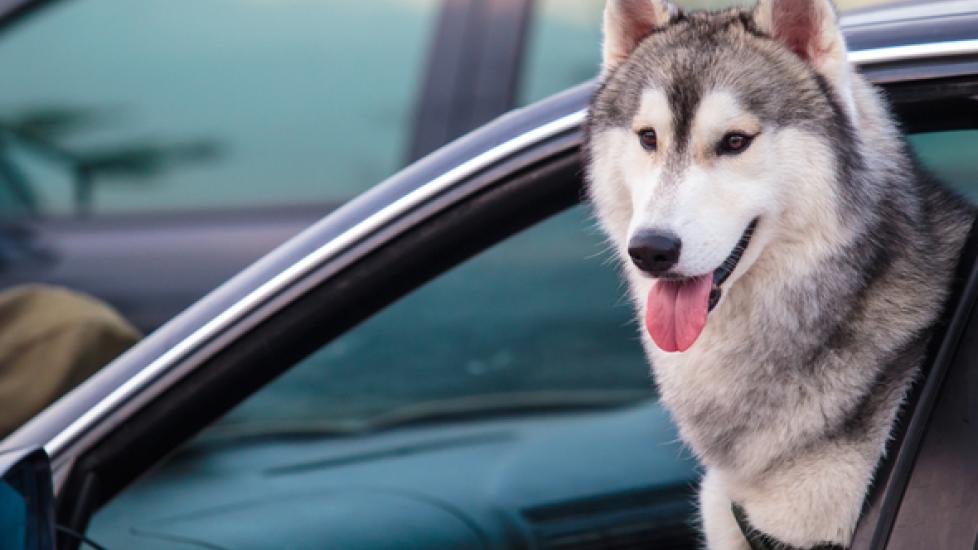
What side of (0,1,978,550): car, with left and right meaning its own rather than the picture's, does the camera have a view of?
left

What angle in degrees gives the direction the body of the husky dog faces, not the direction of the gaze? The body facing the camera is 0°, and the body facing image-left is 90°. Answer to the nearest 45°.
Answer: approximately 45°
